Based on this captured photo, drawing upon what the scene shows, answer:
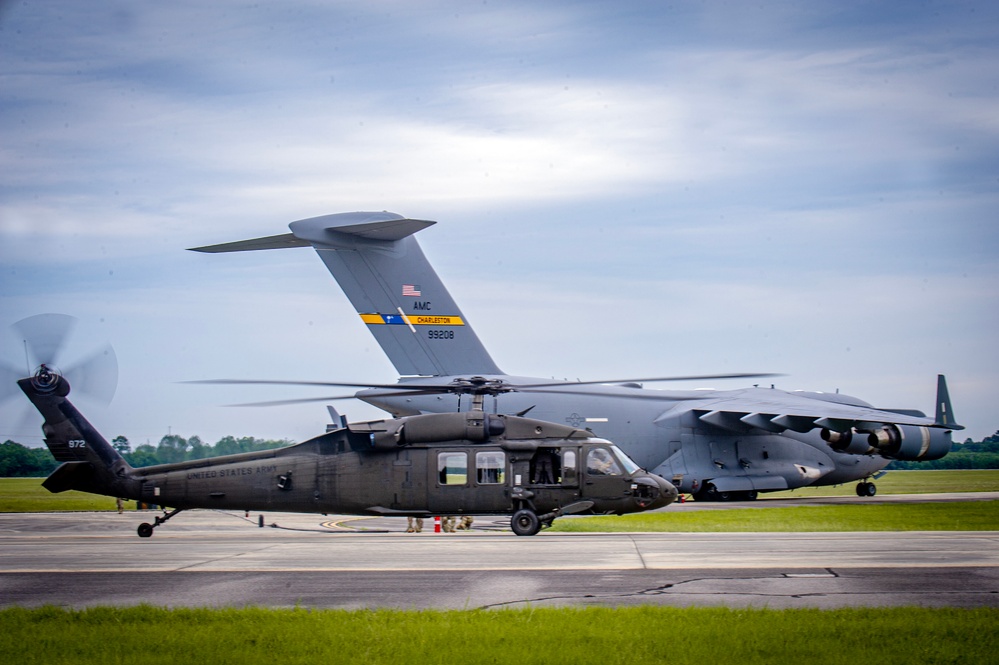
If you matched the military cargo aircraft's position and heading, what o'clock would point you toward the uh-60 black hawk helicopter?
The uh-60 black hawk helicopter is roughly at 5 o'clock from the military cargo aircraft.

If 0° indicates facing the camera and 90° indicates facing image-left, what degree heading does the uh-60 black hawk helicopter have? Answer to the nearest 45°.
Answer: approximately 270°

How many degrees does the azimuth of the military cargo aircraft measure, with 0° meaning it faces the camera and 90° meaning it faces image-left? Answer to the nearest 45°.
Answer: approximately 225°

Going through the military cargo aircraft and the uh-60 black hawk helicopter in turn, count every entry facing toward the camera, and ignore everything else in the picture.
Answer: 0

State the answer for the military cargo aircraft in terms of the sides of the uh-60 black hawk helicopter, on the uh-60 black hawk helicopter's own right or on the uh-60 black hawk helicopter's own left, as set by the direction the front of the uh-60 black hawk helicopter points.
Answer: on the uh-60 black hawk helicopter's own left
